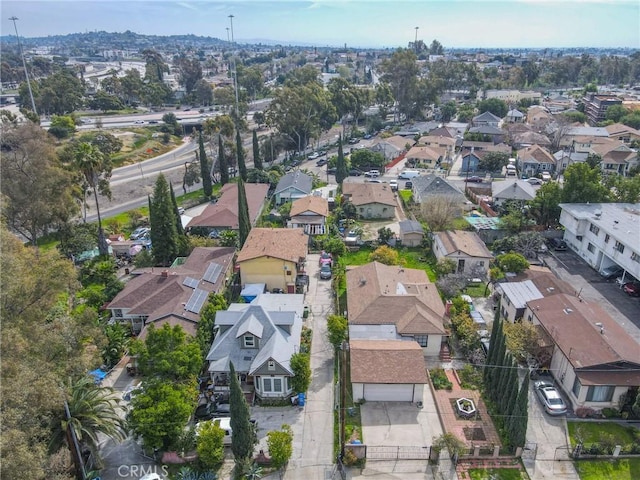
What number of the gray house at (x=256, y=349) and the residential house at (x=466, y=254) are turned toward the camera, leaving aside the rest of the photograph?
2

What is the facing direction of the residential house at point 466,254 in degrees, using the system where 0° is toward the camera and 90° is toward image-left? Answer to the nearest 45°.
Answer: approximately 0°

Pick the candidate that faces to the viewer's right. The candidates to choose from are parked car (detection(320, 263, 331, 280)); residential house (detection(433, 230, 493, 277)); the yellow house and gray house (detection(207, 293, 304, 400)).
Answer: the yellow house

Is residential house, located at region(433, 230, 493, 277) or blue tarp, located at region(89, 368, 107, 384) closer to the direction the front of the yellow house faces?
the residential house

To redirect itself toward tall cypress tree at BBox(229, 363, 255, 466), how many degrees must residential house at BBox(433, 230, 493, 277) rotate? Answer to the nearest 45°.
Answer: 0° — it already faces it

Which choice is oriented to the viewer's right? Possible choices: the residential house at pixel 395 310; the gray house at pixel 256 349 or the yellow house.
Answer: the yellow house

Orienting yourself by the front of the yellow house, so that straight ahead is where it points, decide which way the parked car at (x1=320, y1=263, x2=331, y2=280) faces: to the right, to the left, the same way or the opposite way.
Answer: to the right

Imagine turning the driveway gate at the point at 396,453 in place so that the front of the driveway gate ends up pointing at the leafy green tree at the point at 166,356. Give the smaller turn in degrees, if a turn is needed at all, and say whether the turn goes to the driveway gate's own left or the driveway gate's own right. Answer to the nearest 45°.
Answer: approximately 90° to the driveway gate's own right

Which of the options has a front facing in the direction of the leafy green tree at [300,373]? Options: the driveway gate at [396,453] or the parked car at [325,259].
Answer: the parked car

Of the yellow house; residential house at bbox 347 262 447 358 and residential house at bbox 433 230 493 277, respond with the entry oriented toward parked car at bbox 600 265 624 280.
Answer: the yellow house

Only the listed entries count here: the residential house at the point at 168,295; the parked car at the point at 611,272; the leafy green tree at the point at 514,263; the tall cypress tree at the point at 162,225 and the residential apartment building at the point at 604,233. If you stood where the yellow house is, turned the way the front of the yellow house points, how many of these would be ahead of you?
3
